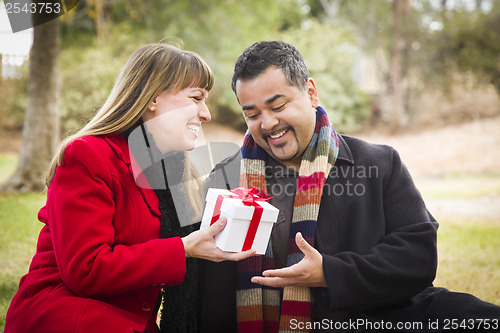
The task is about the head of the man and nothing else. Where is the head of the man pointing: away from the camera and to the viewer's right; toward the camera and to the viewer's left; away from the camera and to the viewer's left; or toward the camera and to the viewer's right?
toward the camera and to the viewer's left

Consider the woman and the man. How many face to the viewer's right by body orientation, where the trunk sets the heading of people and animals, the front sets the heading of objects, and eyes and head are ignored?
1

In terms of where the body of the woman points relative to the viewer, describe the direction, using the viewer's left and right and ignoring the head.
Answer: facing to the right of the viewer

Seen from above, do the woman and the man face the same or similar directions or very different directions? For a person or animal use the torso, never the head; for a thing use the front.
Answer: very different directions

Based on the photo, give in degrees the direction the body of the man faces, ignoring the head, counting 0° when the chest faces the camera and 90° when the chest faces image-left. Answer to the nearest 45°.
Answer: approximately 45°

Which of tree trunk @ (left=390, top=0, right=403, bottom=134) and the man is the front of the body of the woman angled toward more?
the man

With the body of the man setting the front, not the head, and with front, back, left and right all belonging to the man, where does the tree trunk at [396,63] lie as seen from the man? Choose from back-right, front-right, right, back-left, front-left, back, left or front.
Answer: back-right

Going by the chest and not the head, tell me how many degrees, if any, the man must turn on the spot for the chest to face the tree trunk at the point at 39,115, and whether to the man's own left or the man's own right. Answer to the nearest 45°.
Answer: approximately 90° to the man's own right

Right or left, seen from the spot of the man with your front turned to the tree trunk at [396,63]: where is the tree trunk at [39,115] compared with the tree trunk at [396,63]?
left

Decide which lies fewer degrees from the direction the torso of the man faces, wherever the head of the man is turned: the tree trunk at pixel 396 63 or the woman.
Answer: the woman

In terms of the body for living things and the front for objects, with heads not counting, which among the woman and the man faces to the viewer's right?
the woman

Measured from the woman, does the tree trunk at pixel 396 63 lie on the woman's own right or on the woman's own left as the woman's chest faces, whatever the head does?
on the woman's own left

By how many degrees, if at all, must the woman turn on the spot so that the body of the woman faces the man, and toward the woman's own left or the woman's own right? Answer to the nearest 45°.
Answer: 0° — they already face them

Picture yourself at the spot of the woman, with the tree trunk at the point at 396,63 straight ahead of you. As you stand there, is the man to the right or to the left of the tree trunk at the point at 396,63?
right
